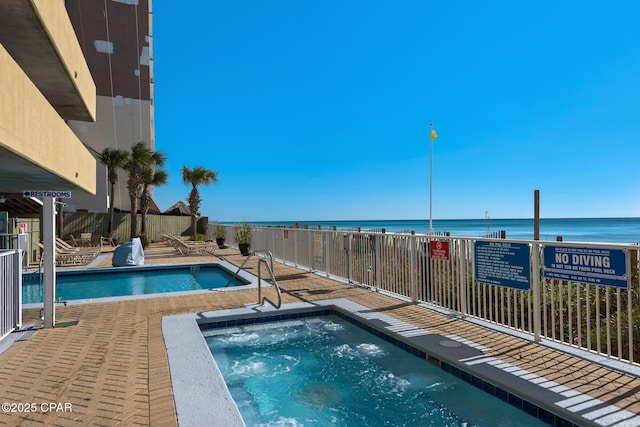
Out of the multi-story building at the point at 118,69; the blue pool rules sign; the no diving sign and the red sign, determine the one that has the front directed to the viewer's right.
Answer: the multi-story building

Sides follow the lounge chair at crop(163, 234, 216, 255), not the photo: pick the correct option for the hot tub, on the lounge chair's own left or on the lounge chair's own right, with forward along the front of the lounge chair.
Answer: on the lounge chair's own right

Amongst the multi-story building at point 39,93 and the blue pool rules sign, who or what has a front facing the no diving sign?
the multi-story building

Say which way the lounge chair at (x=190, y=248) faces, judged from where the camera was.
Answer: facing to the right of the viewer

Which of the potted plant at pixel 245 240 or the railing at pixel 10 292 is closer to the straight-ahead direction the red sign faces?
the railing

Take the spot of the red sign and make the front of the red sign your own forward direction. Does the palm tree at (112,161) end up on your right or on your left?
on your right

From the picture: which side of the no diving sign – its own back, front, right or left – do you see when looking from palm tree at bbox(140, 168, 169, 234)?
right

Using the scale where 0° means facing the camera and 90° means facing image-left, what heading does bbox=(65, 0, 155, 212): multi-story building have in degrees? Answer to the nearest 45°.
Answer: approximately 270°

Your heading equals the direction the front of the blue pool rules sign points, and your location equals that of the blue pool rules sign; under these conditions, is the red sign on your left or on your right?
on your right
